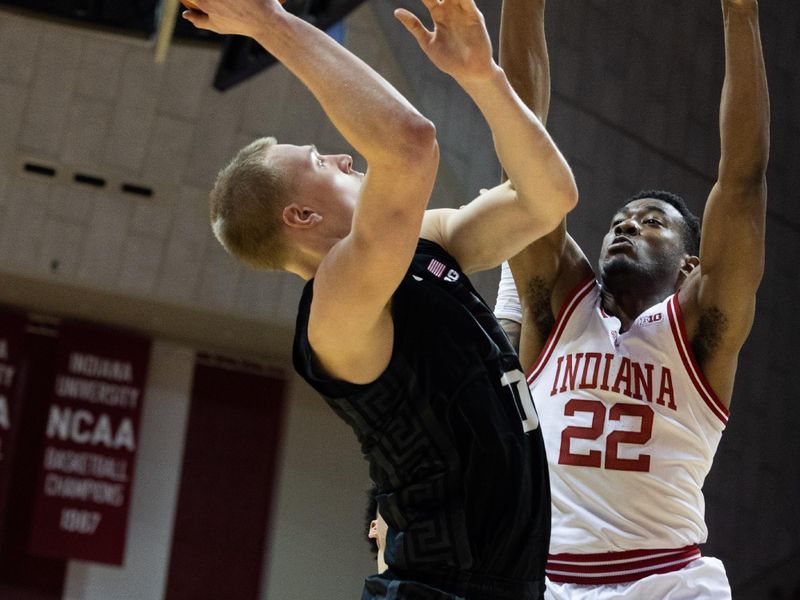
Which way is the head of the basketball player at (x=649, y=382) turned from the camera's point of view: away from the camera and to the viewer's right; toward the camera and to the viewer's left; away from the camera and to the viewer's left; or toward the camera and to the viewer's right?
toward the camera and to the viewer's left

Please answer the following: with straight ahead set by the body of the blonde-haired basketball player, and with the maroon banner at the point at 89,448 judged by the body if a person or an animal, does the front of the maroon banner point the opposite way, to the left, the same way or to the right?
to the right

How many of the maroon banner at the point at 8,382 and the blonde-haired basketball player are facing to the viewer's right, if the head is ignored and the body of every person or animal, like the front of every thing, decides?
1

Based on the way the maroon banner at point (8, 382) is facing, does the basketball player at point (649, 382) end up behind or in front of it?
in front

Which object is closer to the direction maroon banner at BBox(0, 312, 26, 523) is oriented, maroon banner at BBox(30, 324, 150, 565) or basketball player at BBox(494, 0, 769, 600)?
the basketball player

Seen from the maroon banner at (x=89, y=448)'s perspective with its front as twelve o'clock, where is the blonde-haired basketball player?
The blonde-haired basketball player is roughly at 12 o'clock from the maroon banner.

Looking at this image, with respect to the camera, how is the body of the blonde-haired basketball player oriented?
to the viewer's right

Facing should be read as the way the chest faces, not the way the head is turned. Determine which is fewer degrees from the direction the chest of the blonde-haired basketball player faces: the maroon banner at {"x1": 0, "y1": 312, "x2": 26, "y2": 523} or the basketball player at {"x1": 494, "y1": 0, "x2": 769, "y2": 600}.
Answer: the basketball player

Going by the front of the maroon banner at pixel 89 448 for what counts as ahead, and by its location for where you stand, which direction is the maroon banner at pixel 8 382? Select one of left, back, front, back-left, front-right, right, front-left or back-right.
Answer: right

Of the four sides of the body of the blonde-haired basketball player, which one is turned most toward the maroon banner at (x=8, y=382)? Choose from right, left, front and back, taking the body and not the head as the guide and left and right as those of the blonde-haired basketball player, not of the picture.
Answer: left

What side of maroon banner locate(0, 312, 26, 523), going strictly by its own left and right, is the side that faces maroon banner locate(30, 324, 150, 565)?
left

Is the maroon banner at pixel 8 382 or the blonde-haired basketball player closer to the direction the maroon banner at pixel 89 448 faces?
the blonde-haired basketball player

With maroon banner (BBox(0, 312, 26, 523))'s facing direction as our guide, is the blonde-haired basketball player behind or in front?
in front

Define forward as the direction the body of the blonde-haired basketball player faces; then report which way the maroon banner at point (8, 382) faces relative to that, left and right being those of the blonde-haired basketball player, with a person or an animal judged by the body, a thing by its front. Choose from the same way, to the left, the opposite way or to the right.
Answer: to the right

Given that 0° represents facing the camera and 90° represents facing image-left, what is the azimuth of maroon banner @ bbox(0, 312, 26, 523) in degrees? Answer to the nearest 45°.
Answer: approximately 0°

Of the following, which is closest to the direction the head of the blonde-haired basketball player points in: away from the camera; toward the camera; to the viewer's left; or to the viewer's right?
to the viewer's right
